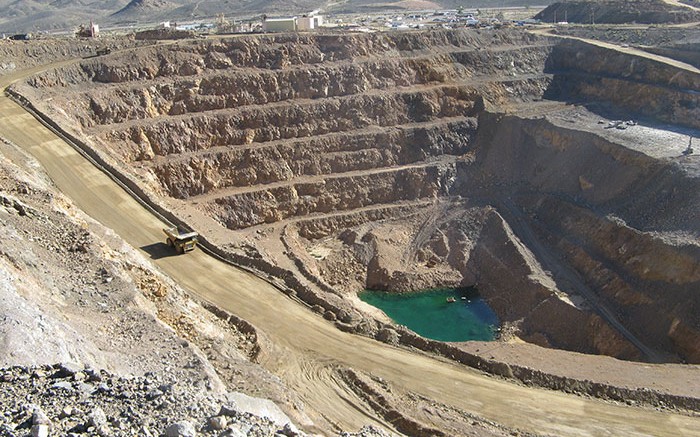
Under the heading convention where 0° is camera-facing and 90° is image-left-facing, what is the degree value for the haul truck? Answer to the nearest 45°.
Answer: approximately 315°

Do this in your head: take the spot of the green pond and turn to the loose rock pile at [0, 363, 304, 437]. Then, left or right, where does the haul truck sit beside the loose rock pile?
right

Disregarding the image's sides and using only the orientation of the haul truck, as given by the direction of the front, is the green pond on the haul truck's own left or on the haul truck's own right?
on the haul truck's own left

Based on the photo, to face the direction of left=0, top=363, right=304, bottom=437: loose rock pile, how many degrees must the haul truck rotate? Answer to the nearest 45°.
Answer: approximately 45° to its right
